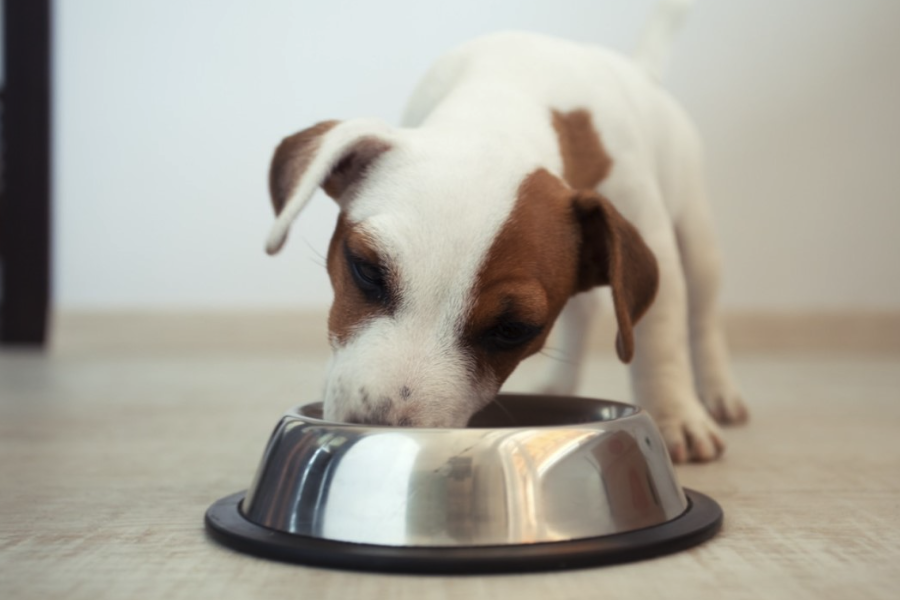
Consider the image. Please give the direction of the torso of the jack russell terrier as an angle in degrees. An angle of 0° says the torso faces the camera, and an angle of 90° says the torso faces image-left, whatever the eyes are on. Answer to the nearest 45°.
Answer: approximately 45°
